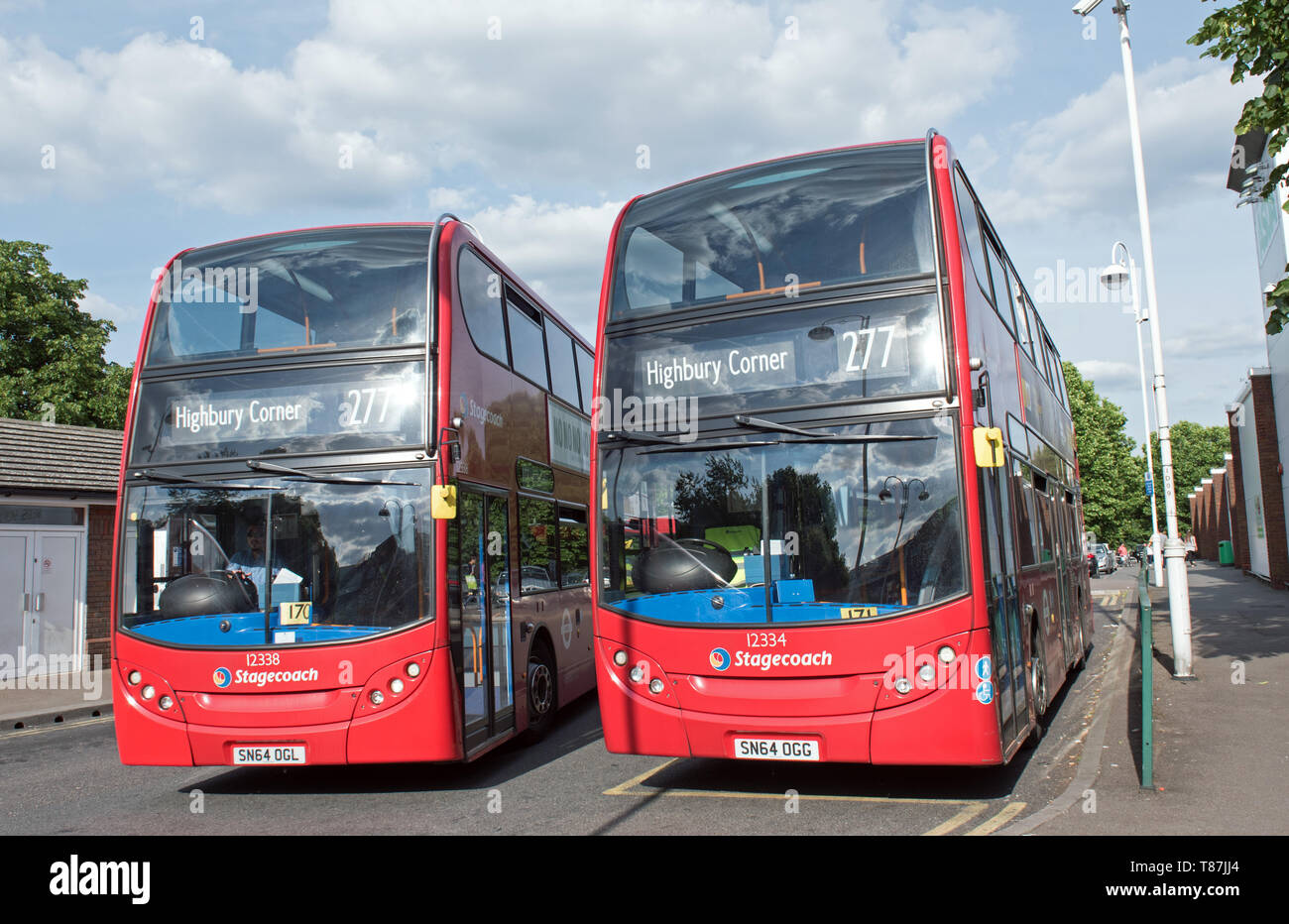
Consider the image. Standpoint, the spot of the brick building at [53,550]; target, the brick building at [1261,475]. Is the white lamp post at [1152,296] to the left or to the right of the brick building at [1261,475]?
right

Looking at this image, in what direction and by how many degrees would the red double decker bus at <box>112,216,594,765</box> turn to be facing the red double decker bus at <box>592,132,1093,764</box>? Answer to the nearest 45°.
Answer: approximately 90° to its left

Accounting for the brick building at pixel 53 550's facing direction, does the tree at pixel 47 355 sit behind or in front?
behind

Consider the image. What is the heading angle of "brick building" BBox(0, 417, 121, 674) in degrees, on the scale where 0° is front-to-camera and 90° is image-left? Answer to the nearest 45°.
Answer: approximately 0°

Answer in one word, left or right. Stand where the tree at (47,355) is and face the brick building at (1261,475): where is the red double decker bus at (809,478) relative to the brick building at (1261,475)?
right

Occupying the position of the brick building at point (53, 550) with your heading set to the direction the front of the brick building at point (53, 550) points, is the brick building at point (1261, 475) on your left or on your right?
on your left

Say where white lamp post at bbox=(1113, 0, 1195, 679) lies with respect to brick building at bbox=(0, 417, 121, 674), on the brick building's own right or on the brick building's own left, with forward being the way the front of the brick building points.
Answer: on the brick building's own left
